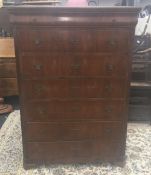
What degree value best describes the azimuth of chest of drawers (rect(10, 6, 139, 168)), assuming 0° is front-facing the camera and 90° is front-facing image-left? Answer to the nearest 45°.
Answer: approximately 0°
